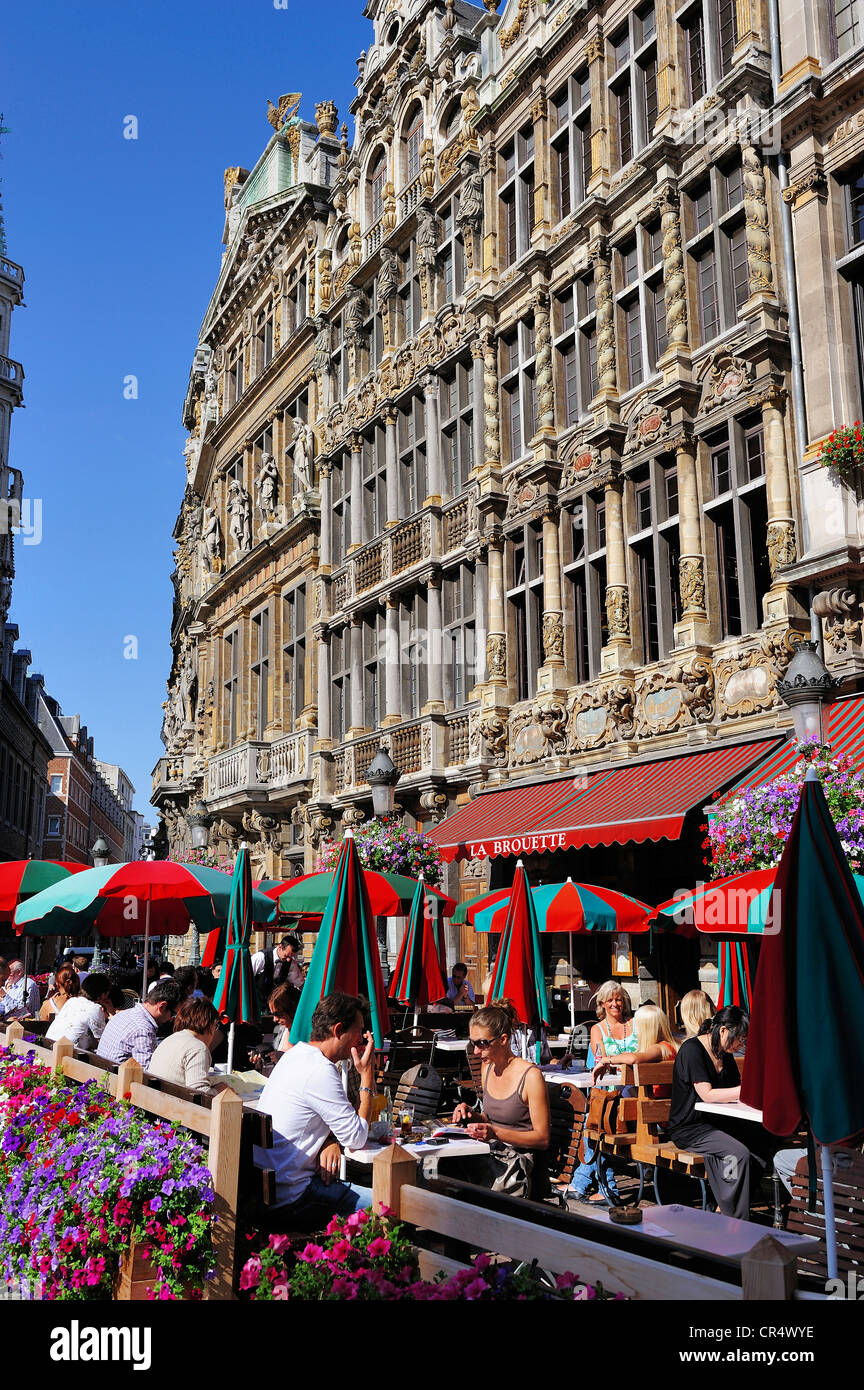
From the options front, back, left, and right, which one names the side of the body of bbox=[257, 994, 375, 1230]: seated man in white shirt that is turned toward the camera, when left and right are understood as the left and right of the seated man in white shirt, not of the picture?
right

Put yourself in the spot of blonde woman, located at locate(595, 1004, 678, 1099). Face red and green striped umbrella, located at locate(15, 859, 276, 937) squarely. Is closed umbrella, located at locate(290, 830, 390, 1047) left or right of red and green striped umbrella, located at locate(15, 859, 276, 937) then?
left

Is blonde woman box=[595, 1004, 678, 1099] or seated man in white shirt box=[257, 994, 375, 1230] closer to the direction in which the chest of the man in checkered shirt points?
the blonde woman

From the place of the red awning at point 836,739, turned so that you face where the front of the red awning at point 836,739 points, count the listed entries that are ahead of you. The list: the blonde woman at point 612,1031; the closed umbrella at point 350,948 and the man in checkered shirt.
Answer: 3

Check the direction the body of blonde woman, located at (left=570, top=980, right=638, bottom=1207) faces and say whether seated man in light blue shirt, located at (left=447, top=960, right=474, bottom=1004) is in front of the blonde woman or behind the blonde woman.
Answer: behind

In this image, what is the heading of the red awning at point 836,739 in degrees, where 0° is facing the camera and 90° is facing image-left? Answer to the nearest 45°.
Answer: approximately 45°

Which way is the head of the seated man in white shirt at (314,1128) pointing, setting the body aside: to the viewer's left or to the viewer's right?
to the viewer's right

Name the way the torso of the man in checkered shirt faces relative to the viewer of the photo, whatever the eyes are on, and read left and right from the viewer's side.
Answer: facing away from the viewer and to the right of the viewer

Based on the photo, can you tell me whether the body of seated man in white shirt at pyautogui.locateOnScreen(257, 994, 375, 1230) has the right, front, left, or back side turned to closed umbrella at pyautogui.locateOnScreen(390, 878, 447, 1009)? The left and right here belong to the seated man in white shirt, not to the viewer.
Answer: left
